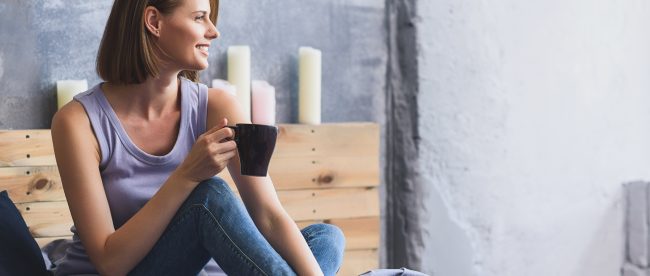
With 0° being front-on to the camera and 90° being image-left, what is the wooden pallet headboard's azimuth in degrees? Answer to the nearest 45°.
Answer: approximately 0°

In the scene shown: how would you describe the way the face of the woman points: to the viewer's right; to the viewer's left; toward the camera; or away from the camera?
to the viewer's right

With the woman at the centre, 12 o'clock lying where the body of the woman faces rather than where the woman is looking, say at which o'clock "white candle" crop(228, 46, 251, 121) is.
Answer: The white candle is roughly at 8 o'clock from the woman.

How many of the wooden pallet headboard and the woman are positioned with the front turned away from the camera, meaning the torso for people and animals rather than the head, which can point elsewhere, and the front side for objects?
0

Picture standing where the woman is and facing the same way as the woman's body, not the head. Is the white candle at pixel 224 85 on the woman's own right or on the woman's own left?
on the woman's own left

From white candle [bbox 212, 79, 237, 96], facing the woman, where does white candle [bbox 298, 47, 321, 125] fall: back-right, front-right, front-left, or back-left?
back-left

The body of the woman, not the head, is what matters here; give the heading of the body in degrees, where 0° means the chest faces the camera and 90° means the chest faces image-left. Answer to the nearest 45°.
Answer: approximately 315°
